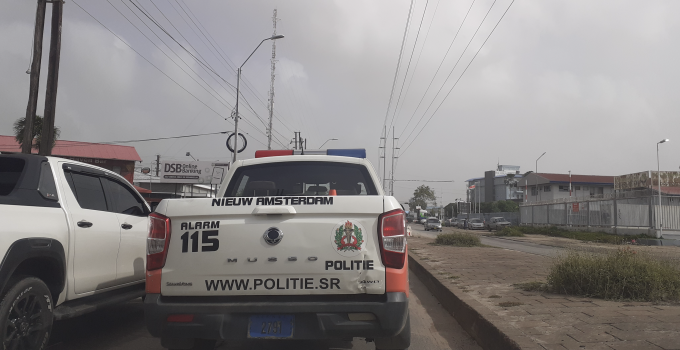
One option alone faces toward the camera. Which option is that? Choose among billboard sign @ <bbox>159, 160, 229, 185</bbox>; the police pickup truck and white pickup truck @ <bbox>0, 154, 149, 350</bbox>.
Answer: the billboard sign

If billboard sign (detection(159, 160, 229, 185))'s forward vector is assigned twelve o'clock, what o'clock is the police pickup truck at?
The police pickup truck is roughly at 12 o'clock from the billboard sign.

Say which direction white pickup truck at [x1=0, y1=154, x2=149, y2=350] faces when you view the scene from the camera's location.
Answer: facing away from the viewer and to the right of the viewer

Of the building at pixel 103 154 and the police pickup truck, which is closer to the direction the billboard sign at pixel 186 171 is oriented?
the police pickup truck

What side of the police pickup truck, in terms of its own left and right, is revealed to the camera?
back

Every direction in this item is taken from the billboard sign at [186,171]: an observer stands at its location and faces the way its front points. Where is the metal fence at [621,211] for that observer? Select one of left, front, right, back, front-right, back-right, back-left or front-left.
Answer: front-left

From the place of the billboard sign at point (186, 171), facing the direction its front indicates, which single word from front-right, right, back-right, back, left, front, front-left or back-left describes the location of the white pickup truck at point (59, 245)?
front

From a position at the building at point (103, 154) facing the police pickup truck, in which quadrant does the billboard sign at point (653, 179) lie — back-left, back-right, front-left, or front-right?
front-left

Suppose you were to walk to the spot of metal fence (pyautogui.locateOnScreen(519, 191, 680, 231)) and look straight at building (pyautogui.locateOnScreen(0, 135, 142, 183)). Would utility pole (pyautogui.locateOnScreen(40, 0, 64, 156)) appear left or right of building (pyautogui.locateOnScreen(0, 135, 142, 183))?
left

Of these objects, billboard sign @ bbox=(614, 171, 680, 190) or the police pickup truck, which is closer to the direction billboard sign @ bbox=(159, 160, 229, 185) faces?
the police pickup truck

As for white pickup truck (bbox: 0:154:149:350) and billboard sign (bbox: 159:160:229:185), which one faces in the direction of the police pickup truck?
the billboard sign

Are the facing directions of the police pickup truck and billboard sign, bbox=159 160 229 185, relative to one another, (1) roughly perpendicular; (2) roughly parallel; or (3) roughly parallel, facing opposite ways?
roughly parallel, facing opposite ways

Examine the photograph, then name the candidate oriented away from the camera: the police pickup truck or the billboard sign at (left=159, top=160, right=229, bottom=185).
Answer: the police pickup truck

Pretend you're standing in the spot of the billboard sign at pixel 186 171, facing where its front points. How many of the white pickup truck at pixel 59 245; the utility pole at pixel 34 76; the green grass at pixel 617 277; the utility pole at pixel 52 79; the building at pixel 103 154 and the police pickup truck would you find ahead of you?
5

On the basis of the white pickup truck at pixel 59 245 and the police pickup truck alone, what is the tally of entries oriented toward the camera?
0

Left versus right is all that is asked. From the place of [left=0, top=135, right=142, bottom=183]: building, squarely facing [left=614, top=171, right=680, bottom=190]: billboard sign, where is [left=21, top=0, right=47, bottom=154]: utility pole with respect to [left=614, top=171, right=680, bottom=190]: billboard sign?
right

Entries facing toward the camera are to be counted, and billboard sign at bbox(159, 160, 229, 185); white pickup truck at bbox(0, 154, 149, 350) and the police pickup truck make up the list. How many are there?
1
